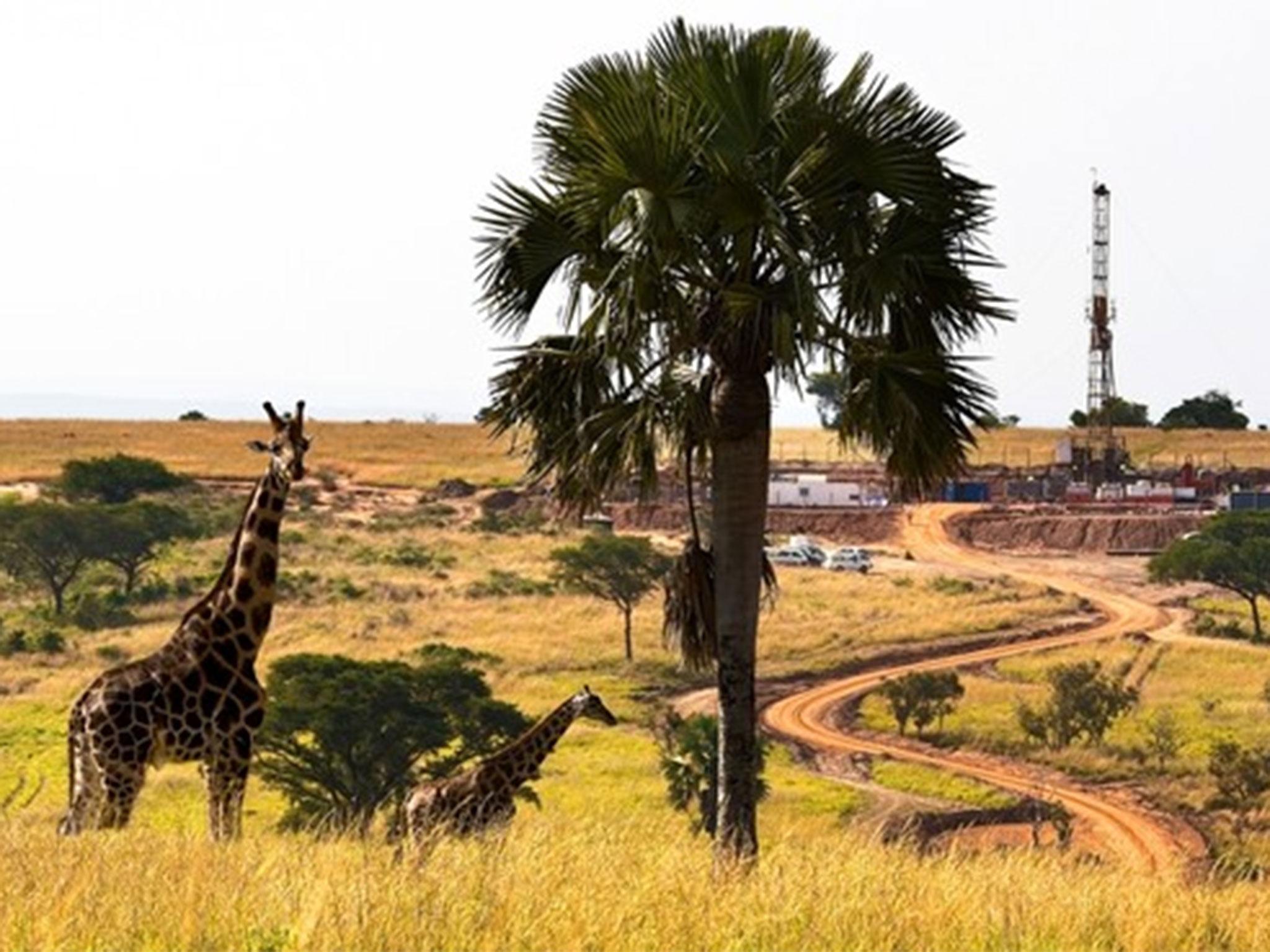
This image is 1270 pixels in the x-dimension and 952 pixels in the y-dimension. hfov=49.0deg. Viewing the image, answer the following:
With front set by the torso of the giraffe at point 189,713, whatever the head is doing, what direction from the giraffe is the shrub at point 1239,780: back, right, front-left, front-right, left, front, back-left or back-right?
front-left

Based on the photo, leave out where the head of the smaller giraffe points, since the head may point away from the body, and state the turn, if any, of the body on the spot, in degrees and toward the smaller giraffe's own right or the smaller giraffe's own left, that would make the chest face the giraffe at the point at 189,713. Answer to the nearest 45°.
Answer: approximately 135° to the smaller giraffe's own right

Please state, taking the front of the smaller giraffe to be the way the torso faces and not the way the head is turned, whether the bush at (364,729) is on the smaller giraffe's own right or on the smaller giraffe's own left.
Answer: on the smaller giraffe's own left

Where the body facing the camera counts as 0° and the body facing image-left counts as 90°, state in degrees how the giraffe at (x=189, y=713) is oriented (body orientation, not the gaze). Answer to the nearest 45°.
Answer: approximately 270°

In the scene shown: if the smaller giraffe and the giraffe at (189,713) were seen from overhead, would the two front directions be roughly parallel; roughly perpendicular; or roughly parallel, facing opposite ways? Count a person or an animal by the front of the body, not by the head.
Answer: roughly parallel

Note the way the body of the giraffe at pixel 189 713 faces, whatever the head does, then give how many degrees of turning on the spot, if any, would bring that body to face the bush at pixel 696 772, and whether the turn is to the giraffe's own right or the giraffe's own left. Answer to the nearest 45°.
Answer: approximately 45° to the giraffe's own left

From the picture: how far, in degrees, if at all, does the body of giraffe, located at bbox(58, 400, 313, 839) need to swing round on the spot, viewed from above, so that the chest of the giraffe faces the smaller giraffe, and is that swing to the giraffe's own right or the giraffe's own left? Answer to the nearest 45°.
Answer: approximately 45° to the giraffe's own left

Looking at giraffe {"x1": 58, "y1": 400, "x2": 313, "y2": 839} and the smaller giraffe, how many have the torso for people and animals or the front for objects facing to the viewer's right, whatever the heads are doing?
2

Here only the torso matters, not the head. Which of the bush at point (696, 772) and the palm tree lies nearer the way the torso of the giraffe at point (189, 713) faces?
the palm tree

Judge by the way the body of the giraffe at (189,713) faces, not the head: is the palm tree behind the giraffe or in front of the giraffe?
in front

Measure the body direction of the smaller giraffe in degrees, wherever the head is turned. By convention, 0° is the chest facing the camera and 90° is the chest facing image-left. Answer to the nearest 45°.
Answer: approximately 270°
